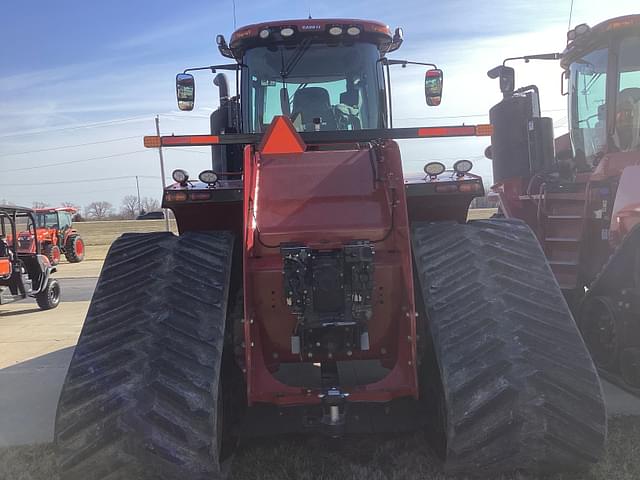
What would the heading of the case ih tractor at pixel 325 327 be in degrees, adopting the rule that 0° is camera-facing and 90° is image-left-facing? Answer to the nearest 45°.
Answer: approximately 180°

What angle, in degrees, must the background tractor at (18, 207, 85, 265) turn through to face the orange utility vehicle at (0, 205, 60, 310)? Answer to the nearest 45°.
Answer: approximately 45° to its left

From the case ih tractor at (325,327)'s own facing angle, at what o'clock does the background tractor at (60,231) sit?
The background tractor is roughly at 11 o'clock from the case ih tractor.

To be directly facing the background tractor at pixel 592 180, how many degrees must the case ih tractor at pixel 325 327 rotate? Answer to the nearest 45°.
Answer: approximately 45° to its right

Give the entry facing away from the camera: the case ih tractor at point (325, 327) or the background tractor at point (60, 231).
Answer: the case ih tractor

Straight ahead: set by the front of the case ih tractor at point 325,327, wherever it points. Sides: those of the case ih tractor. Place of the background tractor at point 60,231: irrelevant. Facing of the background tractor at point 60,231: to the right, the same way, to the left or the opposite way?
the opposite way

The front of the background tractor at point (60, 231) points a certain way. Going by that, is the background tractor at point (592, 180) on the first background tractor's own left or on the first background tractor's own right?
on the first background tractor's own left

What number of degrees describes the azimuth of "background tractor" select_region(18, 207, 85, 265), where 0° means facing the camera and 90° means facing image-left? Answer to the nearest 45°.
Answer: approximately 45°

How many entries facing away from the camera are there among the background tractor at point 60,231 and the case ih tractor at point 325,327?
1
